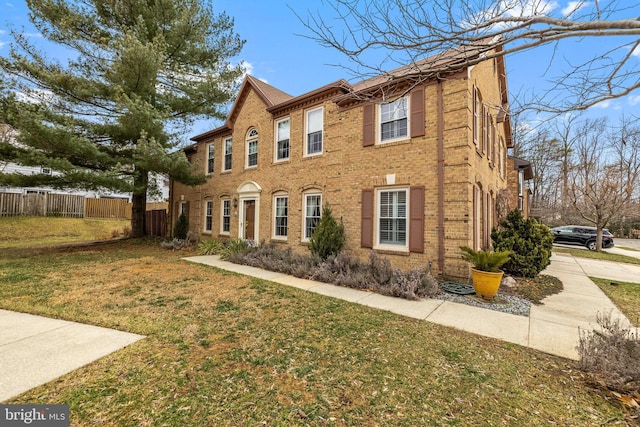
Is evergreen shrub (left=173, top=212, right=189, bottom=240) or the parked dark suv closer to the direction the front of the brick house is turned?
the evergreen shrub

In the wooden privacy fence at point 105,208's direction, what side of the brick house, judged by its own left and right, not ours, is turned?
right

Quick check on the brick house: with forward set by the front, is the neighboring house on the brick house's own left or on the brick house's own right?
on the brick house's own right

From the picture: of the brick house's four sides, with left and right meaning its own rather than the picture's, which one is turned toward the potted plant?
left

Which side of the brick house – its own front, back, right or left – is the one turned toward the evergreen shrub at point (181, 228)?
right

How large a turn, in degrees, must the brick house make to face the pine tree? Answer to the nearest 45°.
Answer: approximately 45° to its right

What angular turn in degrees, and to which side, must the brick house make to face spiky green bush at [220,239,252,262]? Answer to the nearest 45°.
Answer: approximately 45° to its right

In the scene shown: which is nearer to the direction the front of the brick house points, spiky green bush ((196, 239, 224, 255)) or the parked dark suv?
the spiky green bush

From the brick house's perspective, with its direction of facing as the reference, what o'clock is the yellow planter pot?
The yellow planter pot is roughly at 9 o'clock from the brick house.

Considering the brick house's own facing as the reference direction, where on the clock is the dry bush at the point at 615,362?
The dry bush is roughly at 10 o'clock from the brick house.

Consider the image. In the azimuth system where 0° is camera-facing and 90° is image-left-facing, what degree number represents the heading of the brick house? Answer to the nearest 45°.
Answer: approximately 45°
